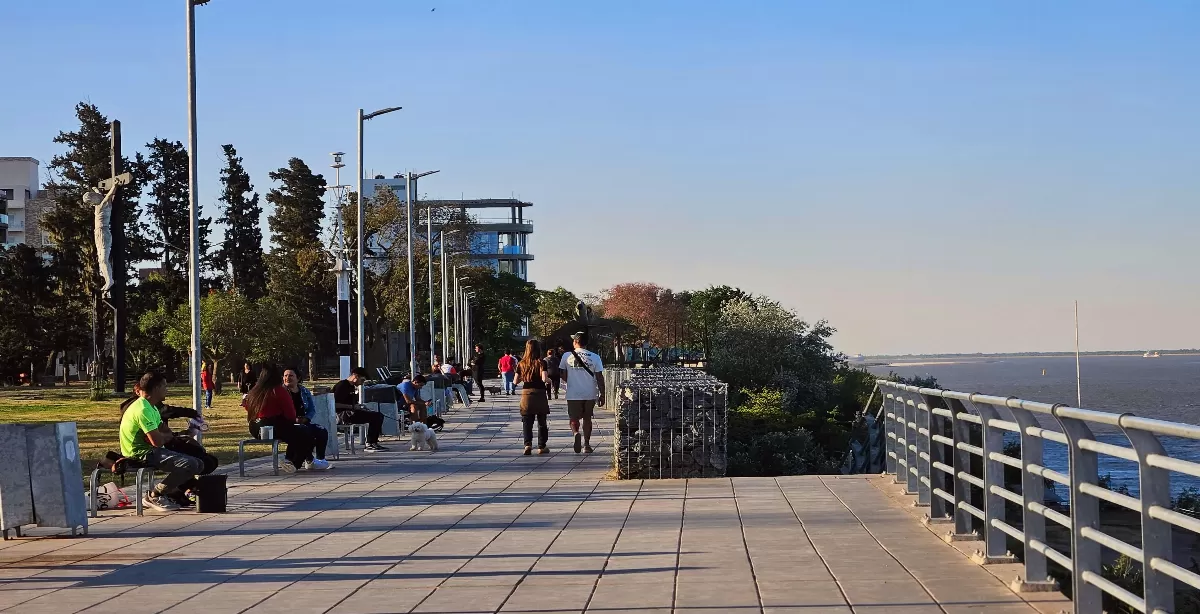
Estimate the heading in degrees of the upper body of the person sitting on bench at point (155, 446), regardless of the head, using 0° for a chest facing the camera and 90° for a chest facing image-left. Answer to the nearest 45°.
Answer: approximately 270°

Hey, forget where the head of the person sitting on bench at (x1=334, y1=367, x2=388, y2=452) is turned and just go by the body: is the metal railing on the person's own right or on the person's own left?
on the person's own right

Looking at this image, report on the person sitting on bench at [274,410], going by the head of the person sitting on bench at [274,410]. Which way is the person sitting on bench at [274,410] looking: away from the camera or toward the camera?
away from the camera

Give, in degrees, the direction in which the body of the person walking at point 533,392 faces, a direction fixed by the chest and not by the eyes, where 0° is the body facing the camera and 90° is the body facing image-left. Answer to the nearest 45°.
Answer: approximately 180°

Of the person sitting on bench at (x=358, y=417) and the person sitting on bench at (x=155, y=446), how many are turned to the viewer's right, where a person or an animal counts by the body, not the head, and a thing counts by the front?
2

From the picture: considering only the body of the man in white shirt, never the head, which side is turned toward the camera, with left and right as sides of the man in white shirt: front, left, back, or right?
back

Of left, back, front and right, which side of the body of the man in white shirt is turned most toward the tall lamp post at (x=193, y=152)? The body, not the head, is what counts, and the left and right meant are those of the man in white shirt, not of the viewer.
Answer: left

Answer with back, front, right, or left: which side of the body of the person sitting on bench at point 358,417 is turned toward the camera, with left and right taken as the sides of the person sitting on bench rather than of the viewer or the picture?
right

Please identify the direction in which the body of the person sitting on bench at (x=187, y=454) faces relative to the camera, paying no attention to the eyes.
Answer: to the viewer's right

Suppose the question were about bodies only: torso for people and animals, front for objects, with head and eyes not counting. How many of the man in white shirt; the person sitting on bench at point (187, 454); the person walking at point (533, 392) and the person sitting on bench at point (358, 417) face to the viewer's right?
2

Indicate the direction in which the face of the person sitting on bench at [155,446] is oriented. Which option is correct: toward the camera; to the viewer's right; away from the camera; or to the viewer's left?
to the viewer's right
